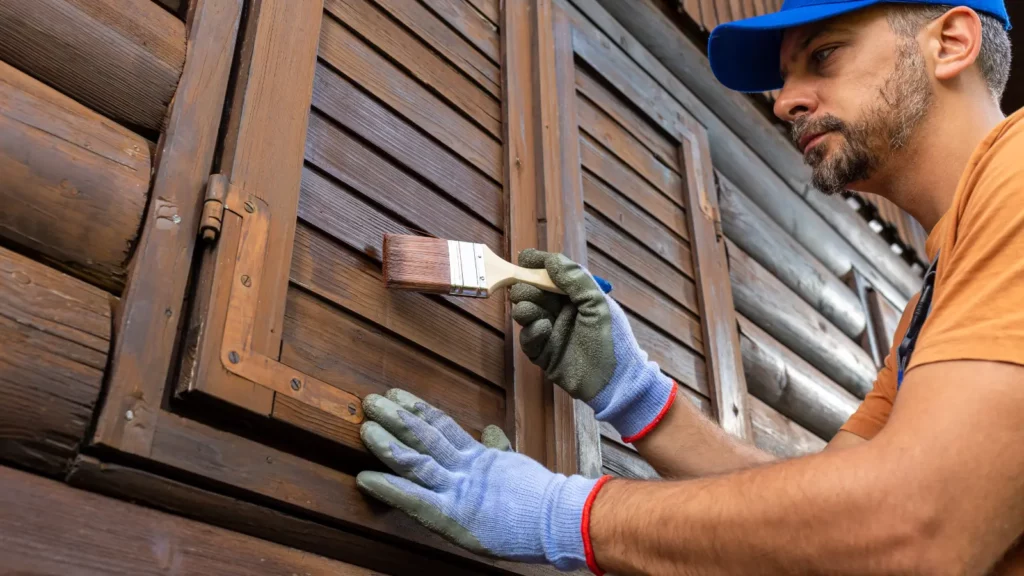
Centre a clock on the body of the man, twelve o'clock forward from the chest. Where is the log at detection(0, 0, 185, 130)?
The log is roughly at 11 o'clock from the man.

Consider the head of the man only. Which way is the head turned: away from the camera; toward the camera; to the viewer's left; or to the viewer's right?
to the viewer's left

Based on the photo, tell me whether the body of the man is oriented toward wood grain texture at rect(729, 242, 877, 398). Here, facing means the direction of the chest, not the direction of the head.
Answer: no

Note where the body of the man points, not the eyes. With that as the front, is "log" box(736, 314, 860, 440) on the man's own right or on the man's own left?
on the man's own right

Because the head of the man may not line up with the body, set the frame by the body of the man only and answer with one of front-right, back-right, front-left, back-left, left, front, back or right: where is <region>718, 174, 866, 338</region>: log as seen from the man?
right

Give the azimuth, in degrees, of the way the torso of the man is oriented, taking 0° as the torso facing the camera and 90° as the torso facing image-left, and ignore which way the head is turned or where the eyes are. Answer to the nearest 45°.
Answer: approximately 90°
